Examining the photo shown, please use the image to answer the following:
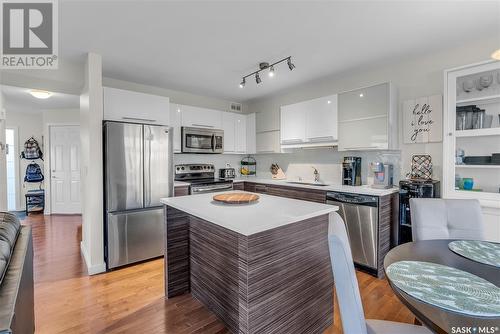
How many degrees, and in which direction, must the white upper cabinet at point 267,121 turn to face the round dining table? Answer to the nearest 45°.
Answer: approximately 45° to its left

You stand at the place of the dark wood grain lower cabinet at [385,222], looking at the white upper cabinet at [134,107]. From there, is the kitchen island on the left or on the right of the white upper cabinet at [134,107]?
left

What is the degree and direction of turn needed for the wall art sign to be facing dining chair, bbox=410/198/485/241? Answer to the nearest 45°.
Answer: approximately 45° to its left

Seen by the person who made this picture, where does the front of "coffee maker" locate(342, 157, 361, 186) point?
facing the viewer and to the left of the viewer

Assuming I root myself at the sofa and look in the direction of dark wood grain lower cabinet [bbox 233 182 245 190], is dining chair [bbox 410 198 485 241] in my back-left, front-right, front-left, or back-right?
front-right

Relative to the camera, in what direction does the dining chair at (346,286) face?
facing to the right of the viewer

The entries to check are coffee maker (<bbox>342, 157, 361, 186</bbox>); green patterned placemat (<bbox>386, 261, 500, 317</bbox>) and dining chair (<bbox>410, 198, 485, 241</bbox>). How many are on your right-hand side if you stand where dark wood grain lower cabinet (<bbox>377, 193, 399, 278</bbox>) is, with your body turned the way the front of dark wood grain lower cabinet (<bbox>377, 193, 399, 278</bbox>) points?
1

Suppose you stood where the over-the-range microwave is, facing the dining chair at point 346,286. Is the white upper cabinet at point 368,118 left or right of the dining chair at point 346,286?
left

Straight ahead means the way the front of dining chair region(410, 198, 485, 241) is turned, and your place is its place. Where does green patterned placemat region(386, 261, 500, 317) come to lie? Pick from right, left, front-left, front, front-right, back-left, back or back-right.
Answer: front

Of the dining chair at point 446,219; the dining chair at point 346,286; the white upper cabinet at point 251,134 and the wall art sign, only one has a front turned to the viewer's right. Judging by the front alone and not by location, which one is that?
the dining chair at point 346,286

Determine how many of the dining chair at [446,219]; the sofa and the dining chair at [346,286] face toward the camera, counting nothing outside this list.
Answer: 1

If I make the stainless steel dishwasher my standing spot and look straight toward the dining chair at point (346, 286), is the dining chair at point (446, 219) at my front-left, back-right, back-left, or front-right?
front-left
